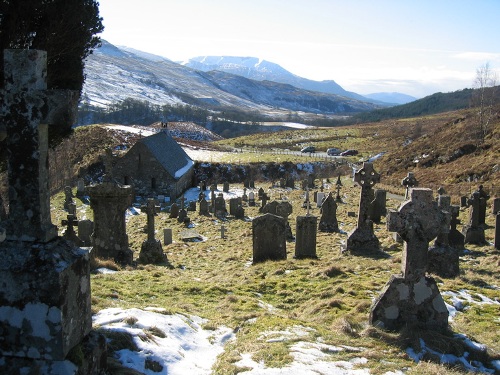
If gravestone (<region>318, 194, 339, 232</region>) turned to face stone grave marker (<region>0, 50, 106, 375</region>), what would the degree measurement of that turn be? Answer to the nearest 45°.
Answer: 0° — it already faces it

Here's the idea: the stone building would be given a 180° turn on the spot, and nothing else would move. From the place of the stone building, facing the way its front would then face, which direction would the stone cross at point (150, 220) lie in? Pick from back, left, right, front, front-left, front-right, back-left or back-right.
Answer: back-right

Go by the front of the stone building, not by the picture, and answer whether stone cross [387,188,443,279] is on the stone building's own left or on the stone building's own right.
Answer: on the stone building's own left

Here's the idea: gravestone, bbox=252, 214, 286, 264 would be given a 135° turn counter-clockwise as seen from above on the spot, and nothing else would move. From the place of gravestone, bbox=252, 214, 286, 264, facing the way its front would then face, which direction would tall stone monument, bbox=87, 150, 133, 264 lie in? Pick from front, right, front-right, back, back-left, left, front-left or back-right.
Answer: back-left

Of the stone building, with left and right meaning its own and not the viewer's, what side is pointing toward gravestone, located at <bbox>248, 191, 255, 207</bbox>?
left

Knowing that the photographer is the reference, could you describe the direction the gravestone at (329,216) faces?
facing the viewer

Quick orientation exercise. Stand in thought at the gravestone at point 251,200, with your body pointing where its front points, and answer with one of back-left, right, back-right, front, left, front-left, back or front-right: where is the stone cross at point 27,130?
front

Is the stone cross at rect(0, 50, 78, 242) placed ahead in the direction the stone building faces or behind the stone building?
ahead

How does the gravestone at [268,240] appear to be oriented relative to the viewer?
toward the camera

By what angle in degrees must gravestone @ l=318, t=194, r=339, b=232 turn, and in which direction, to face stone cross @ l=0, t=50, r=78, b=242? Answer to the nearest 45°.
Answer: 0° — it already faces it
